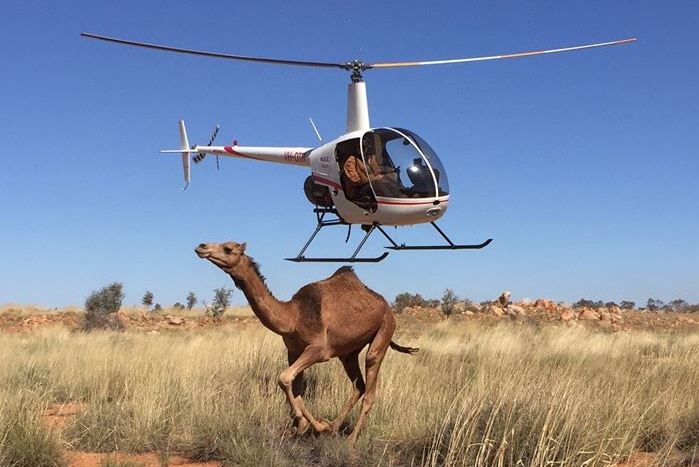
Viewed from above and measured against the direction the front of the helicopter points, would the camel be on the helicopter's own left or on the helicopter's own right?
on the helicopter's own right

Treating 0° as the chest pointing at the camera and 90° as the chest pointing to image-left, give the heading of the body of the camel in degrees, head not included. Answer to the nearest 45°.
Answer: approximately 90°

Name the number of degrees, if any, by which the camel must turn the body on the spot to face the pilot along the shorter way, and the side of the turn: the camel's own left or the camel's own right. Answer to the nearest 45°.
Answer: approximately 90° to the camel's own right

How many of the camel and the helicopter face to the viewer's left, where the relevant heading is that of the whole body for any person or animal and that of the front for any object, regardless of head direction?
1

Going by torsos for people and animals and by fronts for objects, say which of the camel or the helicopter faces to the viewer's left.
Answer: the camel
